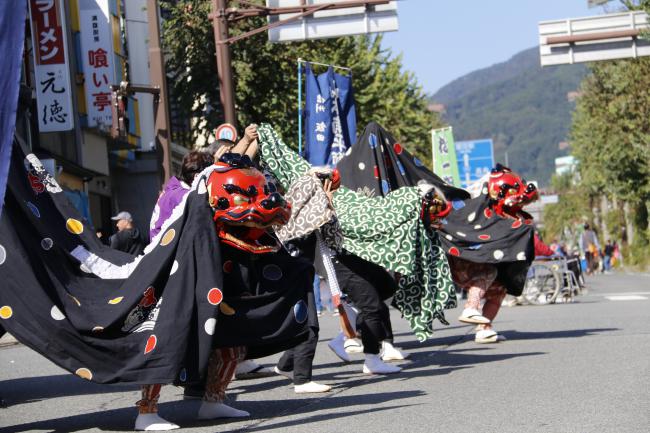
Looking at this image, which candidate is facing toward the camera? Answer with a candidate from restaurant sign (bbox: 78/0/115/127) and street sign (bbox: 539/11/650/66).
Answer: restaurant sign (bbox: 78/0/115/127)

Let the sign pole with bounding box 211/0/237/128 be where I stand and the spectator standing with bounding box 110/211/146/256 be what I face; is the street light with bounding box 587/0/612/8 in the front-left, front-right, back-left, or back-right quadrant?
back-left

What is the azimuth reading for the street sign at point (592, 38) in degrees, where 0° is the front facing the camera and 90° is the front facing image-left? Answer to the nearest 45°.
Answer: approximately 180°

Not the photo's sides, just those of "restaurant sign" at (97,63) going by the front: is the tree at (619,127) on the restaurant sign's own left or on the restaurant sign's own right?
on the restaurant sign's own left

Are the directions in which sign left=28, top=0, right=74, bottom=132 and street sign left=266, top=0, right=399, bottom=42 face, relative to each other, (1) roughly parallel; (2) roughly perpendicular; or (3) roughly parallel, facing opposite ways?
roughly parallel, facing opposite ways

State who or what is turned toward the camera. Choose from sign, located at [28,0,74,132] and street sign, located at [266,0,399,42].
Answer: the sign

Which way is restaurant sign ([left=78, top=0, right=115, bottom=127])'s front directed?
toward the camera

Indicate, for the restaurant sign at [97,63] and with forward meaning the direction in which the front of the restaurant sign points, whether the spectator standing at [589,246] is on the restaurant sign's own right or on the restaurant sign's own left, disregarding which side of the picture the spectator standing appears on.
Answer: on the restaurant sign's own left

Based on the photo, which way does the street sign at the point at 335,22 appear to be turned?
away from the camera

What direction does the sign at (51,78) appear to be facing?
toward the camera
